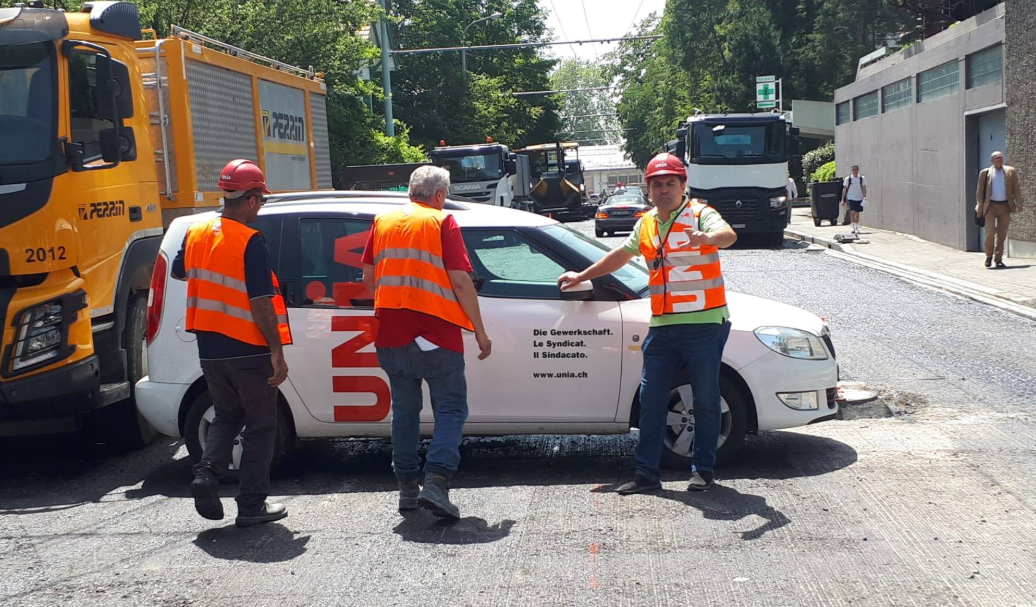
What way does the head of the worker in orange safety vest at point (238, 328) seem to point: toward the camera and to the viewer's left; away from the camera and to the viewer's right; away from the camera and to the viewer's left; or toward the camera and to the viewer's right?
away from the camera and to the viewer's right

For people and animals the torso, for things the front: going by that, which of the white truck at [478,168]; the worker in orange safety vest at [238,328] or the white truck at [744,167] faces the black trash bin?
the worker in orange safety vest

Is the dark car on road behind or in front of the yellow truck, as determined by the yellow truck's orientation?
behind

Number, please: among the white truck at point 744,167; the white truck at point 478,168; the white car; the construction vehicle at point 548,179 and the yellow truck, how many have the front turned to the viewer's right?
1

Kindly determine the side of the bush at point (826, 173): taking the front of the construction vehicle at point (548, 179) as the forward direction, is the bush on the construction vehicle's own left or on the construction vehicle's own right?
on the construction vehicle's own left

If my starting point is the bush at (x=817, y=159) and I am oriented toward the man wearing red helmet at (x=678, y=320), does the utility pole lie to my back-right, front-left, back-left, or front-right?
front-right

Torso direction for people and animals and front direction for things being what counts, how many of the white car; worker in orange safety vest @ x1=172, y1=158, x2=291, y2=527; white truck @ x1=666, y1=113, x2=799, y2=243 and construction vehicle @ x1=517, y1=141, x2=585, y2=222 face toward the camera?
2

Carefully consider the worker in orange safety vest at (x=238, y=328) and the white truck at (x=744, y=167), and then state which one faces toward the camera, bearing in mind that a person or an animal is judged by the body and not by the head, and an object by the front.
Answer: the white truck

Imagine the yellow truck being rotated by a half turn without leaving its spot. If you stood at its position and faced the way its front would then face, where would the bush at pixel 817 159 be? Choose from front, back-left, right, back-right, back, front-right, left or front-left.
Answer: front

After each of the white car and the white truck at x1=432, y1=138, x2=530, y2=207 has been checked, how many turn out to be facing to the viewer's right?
1

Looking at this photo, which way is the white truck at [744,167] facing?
toward the camera

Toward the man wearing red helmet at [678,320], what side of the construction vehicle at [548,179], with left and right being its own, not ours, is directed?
front

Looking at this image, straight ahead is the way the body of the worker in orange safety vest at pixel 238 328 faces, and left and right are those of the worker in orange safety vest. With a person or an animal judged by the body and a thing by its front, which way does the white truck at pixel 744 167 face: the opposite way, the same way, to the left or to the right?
the opposite way

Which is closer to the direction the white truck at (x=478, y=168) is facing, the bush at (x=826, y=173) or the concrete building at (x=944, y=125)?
the concrete building

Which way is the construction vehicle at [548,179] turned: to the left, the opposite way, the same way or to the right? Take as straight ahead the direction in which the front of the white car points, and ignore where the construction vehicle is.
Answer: to the right

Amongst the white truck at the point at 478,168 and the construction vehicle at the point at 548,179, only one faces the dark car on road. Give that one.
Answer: the construction vehicle

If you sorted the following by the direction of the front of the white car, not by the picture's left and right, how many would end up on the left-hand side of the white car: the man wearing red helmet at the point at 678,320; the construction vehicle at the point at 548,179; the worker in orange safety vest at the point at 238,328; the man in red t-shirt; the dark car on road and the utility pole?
3

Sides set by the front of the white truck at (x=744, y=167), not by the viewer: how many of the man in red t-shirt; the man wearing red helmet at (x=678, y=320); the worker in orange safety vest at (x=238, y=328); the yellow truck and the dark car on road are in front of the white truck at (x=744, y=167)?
4

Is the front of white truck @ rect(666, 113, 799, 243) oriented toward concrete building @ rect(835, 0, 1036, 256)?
no

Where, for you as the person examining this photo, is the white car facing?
facing to the right of the viewer
